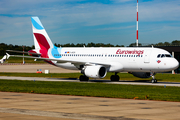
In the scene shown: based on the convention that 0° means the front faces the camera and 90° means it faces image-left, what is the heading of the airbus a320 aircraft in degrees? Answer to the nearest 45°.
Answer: approximately 315°
